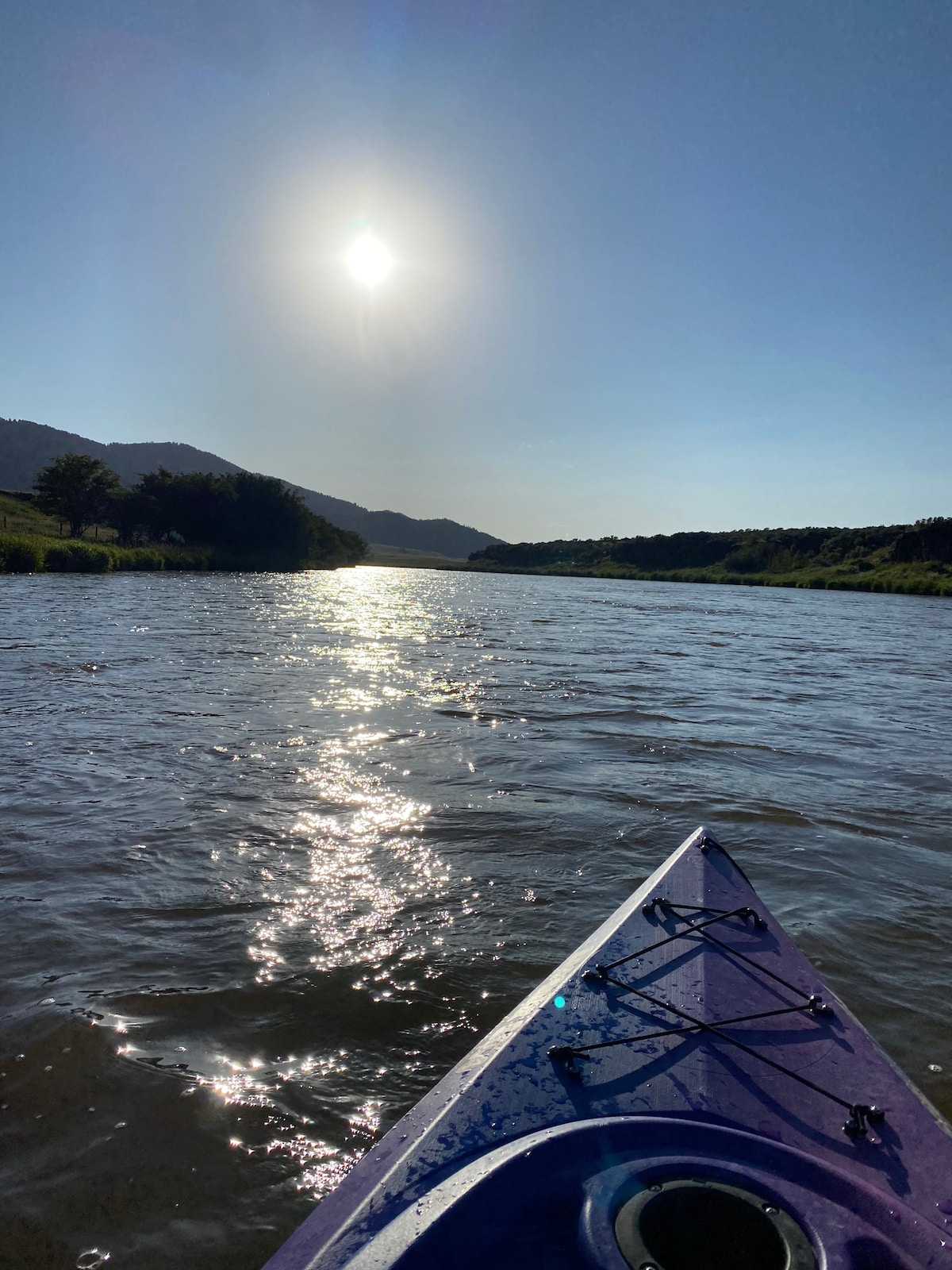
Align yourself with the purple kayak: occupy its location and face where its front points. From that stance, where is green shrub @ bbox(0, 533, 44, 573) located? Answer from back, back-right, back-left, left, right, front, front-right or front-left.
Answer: front-left

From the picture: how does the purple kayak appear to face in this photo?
away from the camera
